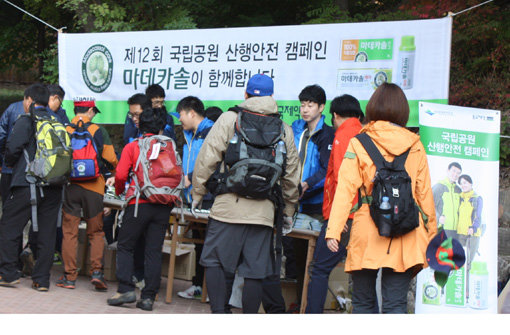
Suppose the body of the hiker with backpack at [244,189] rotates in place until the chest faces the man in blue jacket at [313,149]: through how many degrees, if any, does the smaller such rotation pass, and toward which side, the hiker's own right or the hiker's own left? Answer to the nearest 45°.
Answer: approximately 45° to the hiker's own right

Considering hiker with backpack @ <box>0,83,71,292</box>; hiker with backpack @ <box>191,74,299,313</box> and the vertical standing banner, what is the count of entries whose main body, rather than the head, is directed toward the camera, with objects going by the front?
1

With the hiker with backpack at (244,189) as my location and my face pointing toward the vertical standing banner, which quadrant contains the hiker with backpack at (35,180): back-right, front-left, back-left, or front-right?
back-left

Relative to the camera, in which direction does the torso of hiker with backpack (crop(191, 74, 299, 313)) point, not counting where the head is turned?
away from the camera

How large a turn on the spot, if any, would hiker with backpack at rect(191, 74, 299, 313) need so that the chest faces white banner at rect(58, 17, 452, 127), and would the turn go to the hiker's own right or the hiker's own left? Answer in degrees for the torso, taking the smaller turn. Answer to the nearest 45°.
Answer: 0° — they already face it

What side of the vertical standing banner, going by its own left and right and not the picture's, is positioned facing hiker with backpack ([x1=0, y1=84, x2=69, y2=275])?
right

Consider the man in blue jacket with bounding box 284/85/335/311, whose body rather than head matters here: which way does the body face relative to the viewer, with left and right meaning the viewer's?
facing the viewer and to the left of the viewer

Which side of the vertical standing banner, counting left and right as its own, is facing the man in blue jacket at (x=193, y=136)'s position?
right
